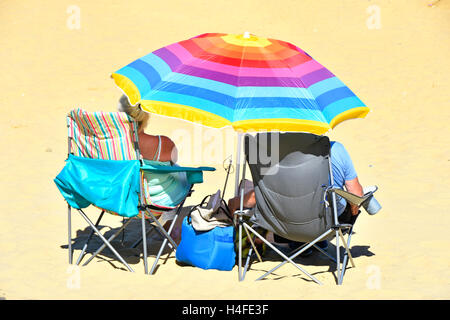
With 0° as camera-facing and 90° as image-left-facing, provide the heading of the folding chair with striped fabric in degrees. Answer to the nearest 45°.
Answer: approximately 225°

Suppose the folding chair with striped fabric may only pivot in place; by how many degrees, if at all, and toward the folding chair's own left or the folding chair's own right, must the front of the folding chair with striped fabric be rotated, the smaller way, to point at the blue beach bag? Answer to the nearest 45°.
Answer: approximately 45° to the folding chair's own right

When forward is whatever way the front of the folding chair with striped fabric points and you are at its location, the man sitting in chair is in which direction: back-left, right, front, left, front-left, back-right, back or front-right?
front-right

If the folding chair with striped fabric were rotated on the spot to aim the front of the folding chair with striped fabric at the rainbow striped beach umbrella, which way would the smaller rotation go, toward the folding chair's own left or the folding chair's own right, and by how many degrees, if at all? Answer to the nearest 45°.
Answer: approximately 45° to the folding chair's own right

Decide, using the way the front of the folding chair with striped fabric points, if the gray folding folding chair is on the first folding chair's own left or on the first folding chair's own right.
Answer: on the first folding chair's own right
